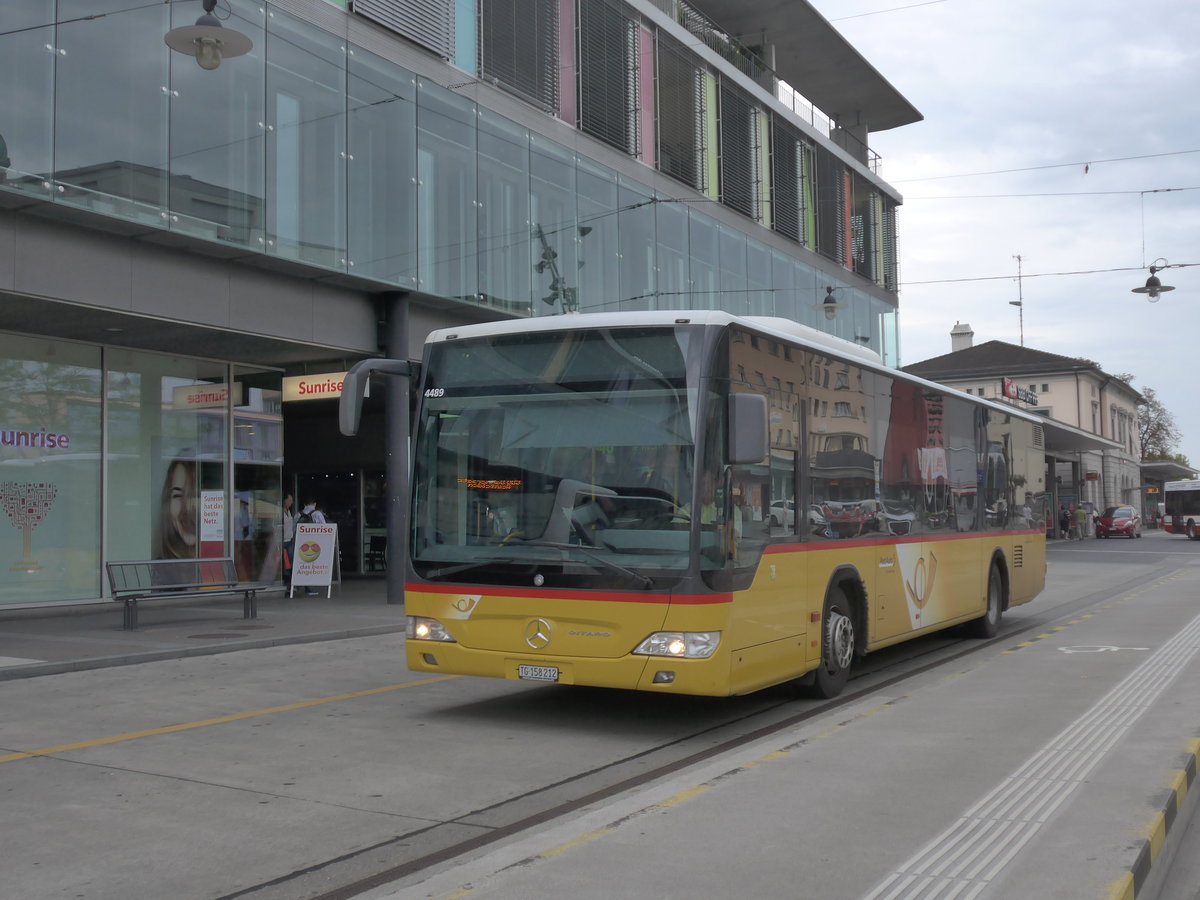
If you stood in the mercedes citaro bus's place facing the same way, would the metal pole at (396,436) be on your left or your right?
on your right

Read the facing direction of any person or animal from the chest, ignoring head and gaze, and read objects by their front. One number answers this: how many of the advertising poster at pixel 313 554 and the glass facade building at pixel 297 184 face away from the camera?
0

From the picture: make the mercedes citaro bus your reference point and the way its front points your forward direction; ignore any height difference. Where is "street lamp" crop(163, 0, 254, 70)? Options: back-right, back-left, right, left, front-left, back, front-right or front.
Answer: right

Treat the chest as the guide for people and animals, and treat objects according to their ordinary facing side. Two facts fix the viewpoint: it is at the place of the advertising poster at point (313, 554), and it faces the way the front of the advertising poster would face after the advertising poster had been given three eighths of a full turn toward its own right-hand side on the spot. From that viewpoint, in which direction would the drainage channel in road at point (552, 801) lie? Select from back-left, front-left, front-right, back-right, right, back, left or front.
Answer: back-left

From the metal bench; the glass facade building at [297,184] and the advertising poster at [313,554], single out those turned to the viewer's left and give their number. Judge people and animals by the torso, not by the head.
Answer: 0

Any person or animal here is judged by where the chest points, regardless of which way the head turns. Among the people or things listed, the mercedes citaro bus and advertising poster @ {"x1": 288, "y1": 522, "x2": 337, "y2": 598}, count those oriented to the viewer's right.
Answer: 0

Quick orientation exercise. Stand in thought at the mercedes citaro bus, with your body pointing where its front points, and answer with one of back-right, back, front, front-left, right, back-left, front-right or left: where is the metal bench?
right

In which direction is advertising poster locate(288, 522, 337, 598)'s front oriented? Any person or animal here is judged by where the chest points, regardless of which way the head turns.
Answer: toward the camera

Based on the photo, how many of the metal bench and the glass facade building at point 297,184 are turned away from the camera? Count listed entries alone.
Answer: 0

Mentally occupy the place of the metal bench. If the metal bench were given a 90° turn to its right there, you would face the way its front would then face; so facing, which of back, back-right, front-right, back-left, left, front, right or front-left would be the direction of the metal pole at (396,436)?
back
